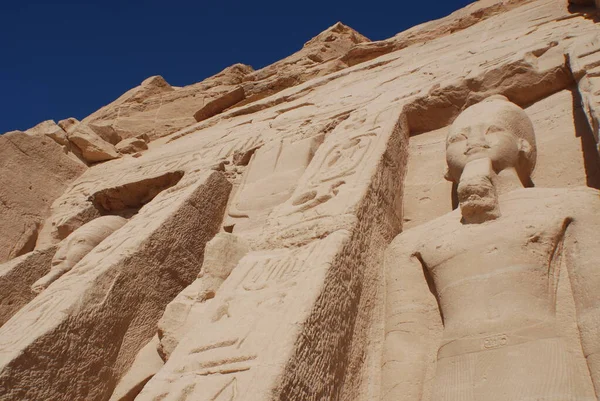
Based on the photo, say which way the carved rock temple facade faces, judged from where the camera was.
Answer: facing the viewer and to the left of the viewer
